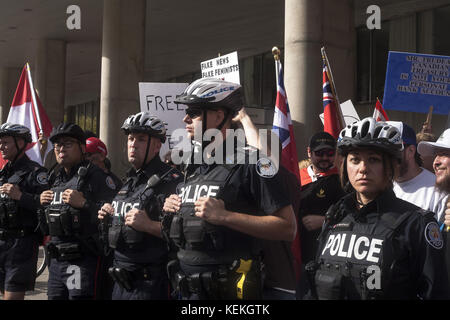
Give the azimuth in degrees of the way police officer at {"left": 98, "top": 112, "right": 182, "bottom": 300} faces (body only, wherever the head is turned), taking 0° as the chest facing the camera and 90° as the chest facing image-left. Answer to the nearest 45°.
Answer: approximately 45°

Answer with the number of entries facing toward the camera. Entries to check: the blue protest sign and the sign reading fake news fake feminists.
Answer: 2

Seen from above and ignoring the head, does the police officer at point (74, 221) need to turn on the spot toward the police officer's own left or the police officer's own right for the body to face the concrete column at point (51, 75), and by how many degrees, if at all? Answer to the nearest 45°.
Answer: approximately 135° to the police officer's own right

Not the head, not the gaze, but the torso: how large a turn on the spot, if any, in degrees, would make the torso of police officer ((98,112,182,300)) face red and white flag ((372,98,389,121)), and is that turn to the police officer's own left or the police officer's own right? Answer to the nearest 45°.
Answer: approximately 180°

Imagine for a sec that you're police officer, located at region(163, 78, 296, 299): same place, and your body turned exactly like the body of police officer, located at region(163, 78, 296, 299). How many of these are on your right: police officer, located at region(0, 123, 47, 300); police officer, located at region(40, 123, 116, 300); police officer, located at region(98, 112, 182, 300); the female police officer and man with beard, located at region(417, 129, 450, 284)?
3

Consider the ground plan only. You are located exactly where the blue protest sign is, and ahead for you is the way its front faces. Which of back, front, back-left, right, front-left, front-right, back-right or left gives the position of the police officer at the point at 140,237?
front-right

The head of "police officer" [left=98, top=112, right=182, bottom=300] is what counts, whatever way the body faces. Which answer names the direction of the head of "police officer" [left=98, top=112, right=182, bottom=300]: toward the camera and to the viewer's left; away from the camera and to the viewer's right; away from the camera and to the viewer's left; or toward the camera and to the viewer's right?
toward the camera and to the viewer's left

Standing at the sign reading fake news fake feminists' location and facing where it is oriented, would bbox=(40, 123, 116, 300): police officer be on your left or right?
on your right
